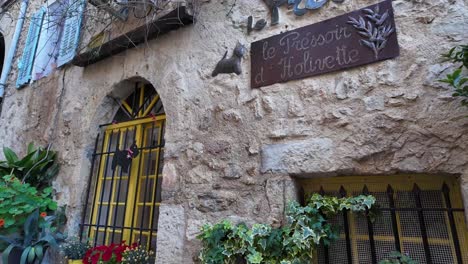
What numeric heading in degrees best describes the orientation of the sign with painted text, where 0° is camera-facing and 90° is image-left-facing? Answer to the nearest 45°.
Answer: approximately 45°

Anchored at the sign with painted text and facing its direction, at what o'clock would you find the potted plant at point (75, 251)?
The potted plant is roughly at 2 o'clock from the sign with painted text.

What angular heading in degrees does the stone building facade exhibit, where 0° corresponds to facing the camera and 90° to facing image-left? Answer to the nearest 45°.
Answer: approximately 45°

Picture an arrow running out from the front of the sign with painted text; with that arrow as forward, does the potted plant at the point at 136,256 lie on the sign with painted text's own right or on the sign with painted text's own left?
on the sign with painted text's own right
